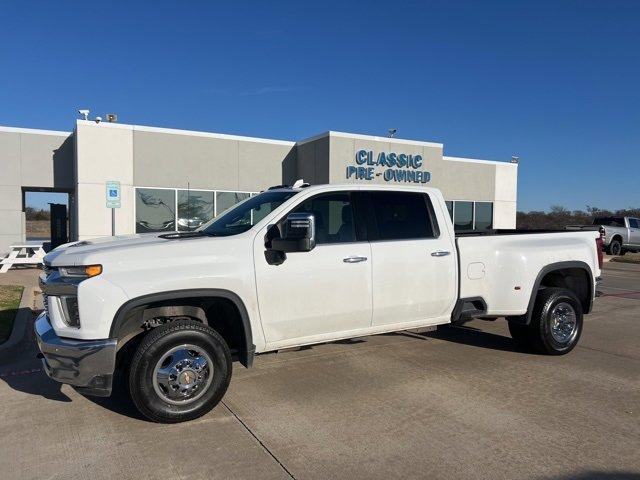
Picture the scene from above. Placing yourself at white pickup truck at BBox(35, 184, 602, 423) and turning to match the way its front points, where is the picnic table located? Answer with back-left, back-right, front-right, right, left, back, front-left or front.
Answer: right

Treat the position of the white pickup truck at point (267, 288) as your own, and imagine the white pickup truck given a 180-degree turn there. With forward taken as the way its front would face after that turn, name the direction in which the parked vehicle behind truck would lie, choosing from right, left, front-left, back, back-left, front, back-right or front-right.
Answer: front

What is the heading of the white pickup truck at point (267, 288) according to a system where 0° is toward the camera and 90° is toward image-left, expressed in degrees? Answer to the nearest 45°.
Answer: approximately 45°
